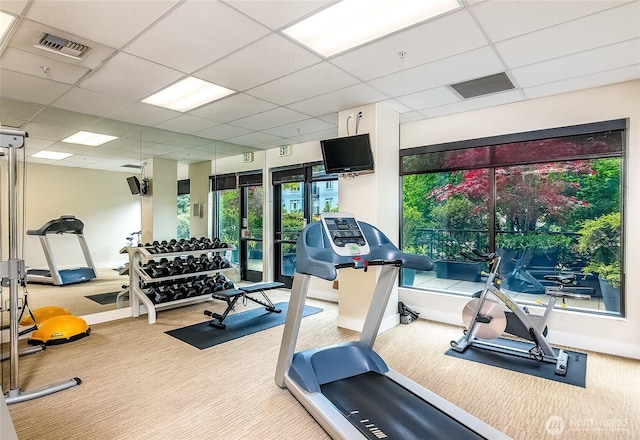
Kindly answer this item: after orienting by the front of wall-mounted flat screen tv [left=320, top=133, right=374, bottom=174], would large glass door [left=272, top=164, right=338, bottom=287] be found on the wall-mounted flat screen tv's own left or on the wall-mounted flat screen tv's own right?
on the wall-mounted flat screen tv's own right

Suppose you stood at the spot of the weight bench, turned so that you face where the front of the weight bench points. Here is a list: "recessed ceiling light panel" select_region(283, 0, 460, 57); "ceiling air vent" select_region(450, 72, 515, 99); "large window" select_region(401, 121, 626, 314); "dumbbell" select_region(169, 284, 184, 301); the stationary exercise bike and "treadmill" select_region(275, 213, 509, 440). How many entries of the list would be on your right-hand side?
1

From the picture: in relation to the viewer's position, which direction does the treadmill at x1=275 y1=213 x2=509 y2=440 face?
facing away from the viewer and to the left of the viewer

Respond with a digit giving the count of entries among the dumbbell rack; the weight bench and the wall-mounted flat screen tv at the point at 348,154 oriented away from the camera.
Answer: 0

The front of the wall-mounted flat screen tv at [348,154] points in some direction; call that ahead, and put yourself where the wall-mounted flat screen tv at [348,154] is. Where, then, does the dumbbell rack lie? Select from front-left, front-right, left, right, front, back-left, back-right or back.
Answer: front-right

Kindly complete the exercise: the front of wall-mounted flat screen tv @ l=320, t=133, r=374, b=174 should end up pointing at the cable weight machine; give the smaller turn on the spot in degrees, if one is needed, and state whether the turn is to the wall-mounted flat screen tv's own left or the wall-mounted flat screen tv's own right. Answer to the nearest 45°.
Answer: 0° — it already faces it

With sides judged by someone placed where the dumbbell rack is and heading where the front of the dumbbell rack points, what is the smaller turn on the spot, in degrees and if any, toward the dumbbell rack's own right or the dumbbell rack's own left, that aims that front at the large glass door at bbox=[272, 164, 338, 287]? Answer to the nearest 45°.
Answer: approximately 45° to the dumbbell rack's own left

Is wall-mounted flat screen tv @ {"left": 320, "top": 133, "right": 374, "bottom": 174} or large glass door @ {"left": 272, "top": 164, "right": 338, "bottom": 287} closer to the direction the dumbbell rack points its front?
the wall-mounted flat screen tv

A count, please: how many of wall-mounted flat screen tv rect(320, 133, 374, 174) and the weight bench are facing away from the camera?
0

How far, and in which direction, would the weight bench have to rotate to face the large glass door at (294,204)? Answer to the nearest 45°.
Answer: approximately 180°

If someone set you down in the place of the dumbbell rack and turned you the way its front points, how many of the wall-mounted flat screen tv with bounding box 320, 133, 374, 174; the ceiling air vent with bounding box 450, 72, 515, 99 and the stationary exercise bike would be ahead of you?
3

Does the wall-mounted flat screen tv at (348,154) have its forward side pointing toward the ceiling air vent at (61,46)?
yes

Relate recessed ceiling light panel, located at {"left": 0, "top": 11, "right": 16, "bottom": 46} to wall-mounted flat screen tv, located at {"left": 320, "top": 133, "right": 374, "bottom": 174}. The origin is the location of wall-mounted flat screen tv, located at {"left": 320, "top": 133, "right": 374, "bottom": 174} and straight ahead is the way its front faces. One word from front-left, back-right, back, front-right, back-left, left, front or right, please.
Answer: front

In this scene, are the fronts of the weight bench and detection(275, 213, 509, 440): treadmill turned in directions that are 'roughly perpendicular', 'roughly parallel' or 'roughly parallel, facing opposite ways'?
roughly perpendicular

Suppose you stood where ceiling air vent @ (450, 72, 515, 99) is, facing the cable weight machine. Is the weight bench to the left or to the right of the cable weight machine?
right

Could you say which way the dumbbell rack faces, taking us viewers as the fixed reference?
facing the viewer and to the right of the viewer

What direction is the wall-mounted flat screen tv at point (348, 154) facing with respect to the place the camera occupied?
facing the viewer and to the left of the viewer

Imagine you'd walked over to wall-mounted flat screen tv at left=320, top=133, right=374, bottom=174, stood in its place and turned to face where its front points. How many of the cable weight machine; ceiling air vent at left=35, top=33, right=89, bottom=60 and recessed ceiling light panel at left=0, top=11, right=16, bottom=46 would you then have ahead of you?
3

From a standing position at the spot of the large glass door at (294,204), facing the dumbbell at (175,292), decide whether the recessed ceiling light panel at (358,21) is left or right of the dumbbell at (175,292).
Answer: left
